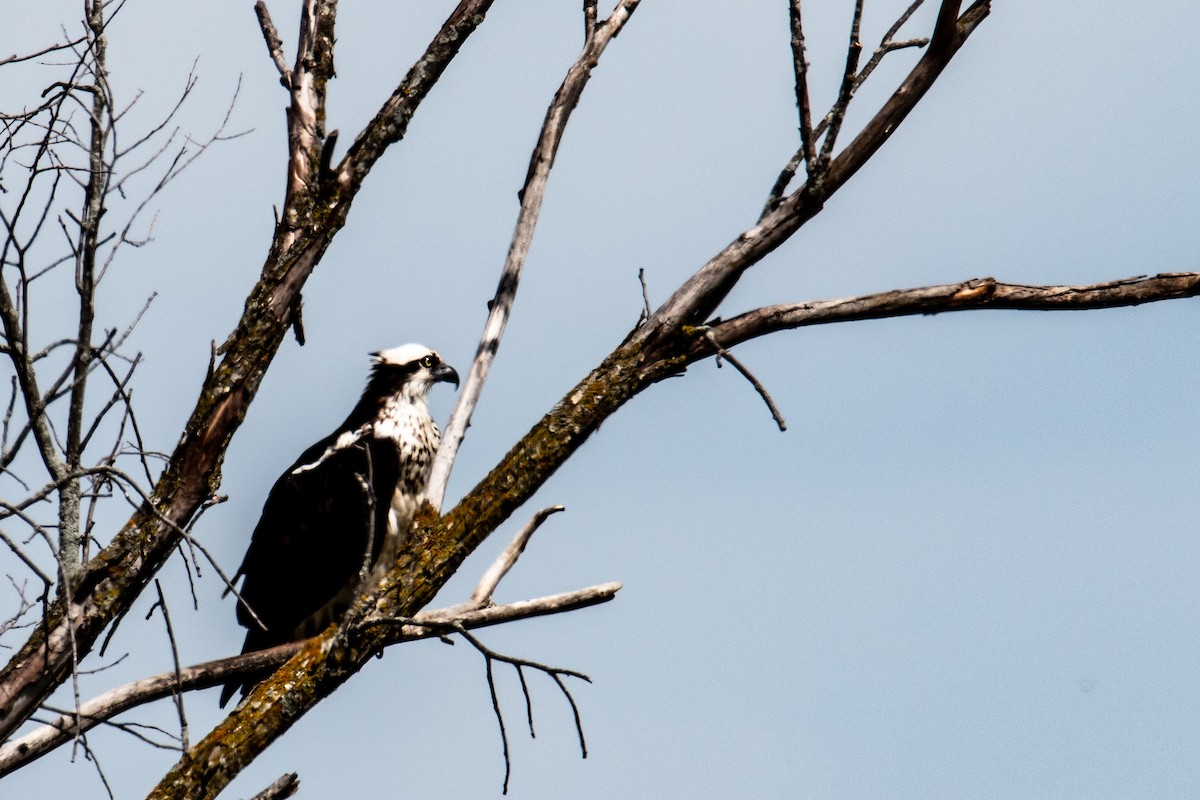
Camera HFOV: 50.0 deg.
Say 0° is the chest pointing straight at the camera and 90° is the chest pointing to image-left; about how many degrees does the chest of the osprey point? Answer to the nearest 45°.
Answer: approximately 270°
